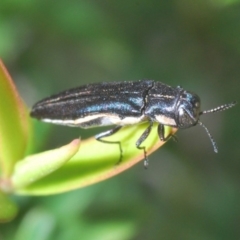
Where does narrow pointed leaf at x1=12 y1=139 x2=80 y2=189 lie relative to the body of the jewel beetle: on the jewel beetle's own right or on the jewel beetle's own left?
on the jewel beetle's own right

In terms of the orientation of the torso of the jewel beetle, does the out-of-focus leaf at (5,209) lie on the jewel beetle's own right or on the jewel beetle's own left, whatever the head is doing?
on the jewel beetle's own right

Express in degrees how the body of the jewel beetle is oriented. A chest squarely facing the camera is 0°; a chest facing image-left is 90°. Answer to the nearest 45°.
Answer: approximately 270°
